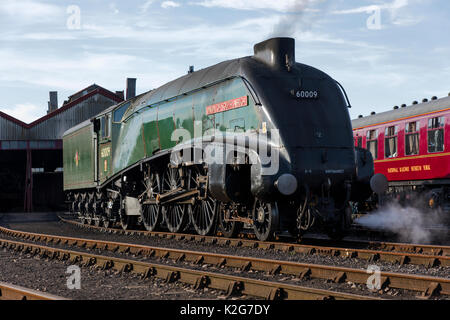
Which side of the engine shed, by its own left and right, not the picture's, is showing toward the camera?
front

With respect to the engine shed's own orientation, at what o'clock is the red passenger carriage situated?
The red passenger carriage is roughly at 11 o'clock from the engine shed.

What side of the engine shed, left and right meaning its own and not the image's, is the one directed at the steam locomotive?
front

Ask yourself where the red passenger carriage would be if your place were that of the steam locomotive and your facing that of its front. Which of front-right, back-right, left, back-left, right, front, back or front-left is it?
left

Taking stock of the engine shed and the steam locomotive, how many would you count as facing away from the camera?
0

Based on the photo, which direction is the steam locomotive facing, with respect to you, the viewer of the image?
facing the viewer and to the right of the viewer

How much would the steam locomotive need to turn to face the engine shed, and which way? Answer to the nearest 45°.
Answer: approximately 180°
